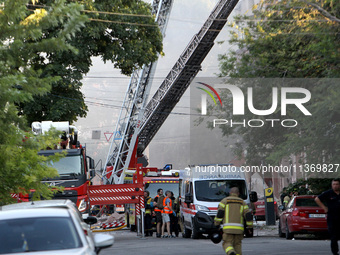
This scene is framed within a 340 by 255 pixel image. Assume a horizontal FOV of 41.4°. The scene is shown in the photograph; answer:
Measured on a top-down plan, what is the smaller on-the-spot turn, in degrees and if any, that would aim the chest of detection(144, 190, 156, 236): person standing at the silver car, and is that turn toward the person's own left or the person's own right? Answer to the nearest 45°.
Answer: approximately 90° to the person's own right

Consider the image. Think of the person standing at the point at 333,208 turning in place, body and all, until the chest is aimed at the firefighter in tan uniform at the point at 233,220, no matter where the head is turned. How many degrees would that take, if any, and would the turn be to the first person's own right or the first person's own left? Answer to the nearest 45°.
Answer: approximately 45° to the first person's own right

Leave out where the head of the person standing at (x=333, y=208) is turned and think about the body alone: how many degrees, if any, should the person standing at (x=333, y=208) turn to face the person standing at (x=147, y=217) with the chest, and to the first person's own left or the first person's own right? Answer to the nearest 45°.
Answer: approximately 135° to the first person's own right
